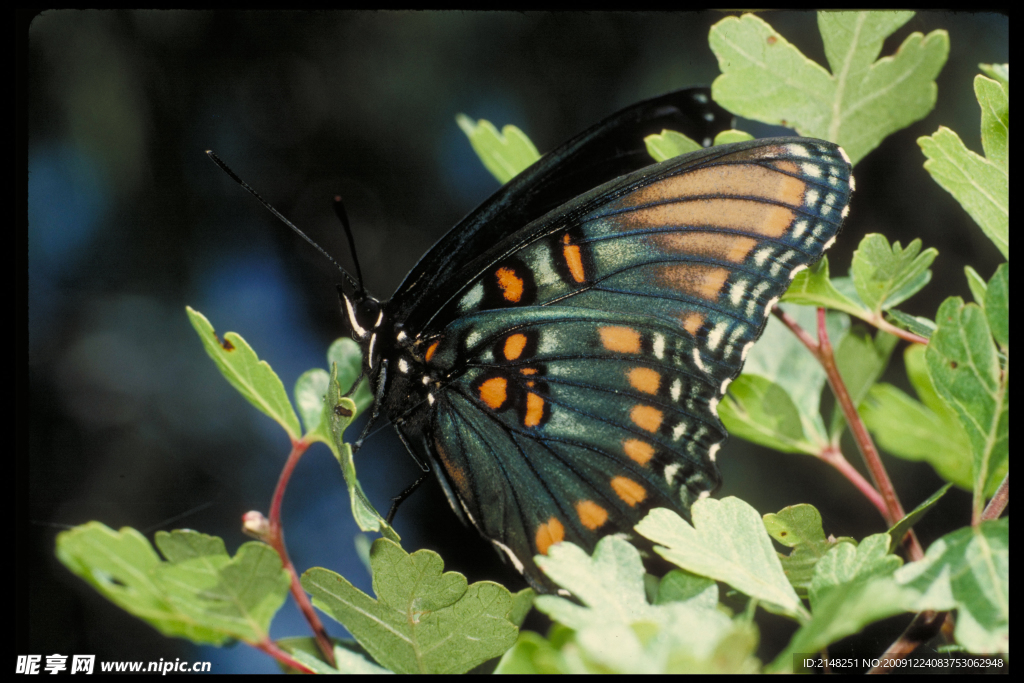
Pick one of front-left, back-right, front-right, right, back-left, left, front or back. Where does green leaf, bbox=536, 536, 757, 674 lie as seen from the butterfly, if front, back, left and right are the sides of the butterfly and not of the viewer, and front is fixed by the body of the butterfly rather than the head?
left

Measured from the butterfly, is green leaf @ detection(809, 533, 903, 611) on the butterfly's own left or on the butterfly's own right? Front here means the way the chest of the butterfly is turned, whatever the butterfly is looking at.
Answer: on the butterfly's own left

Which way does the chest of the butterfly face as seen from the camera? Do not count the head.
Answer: to the viewer's left
